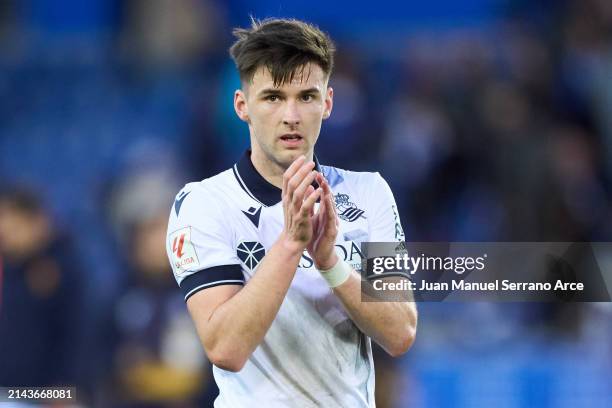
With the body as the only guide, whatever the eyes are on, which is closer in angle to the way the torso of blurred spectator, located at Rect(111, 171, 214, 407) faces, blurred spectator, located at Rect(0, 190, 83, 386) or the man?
the man

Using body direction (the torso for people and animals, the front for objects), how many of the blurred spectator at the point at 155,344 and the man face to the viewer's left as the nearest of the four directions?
0

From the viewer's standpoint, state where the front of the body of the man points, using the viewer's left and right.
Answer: facing the viewer

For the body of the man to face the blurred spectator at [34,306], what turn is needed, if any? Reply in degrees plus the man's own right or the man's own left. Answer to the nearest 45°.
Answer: approximately 135° to the man's own right

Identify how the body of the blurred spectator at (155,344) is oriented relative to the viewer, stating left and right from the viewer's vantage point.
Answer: facing the viewer and to the right of the viewer

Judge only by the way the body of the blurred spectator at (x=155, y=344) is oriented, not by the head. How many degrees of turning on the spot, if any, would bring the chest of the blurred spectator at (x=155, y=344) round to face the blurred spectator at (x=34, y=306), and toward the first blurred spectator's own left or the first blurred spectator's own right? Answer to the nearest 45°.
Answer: approximately 135° to the first blurred spectator's own right

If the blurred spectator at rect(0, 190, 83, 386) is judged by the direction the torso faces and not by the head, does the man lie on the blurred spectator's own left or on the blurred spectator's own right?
on the blurred spectator's own left

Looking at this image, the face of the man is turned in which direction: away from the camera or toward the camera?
toward the camera

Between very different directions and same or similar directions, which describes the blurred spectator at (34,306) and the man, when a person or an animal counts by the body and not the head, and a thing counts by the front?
same or similar directions
